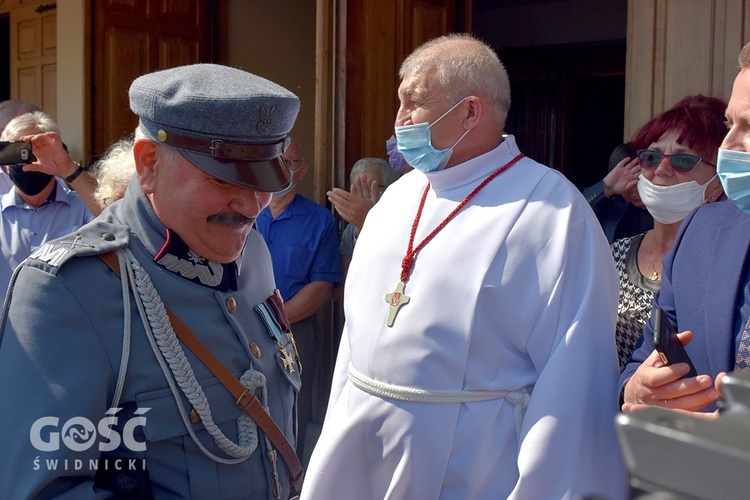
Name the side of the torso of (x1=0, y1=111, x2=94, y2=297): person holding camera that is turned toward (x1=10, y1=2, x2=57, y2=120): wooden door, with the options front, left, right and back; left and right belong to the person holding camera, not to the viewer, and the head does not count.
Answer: back

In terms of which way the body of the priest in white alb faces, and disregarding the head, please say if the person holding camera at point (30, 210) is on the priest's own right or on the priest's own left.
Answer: on the priest's own right

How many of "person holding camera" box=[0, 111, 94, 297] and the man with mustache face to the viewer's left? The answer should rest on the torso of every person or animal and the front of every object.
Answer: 0

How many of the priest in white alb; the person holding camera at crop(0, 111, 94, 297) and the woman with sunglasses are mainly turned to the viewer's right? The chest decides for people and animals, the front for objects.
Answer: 0

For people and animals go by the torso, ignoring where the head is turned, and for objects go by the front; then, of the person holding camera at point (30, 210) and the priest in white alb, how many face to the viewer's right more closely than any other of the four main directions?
0

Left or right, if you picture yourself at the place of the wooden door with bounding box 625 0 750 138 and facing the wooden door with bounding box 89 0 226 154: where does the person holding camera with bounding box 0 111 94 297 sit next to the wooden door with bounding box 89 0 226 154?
left

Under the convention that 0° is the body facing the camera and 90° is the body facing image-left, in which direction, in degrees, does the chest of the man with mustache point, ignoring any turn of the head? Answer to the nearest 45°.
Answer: approximately 315°

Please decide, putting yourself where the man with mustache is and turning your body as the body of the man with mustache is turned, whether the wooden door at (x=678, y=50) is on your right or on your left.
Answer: on your left

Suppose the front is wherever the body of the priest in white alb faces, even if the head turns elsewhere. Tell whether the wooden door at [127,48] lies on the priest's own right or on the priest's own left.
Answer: on the priest's own right

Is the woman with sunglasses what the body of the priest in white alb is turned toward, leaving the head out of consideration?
no

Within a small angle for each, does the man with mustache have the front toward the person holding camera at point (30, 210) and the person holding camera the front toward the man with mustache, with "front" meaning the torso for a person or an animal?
no

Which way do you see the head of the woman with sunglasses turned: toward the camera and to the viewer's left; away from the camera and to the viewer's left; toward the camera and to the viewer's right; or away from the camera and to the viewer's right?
toward the camera and to the viewer's left

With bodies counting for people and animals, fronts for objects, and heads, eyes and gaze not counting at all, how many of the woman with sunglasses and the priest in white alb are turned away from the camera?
0

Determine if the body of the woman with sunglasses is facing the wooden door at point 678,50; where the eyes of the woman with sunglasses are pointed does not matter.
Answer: no

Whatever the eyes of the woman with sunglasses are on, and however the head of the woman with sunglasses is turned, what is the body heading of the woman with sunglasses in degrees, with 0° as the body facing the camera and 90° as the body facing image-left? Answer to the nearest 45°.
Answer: approximately 45°

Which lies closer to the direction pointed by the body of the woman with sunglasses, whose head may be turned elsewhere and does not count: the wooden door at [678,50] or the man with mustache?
the man with mustache

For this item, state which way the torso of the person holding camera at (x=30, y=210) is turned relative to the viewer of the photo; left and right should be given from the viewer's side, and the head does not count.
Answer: facing the viewer
